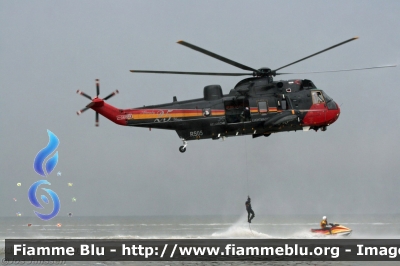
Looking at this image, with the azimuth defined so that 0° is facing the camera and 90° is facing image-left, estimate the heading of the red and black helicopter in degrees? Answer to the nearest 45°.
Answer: approximately 270°

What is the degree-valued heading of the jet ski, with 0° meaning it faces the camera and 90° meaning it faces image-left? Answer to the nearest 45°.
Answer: approximately 270°

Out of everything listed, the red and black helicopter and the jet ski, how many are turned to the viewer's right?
2

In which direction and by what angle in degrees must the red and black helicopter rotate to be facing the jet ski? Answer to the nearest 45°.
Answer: approximately 45° to its left
